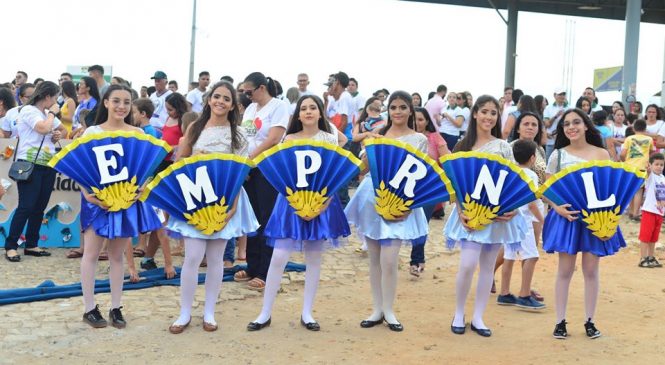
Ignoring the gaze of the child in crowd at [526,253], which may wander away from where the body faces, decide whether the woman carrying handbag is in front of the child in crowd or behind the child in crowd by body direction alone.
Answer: behind

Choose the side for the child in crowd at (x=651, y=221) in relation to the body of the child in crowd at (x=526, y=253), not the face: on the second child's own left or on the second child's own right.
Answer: on the second child's own left
